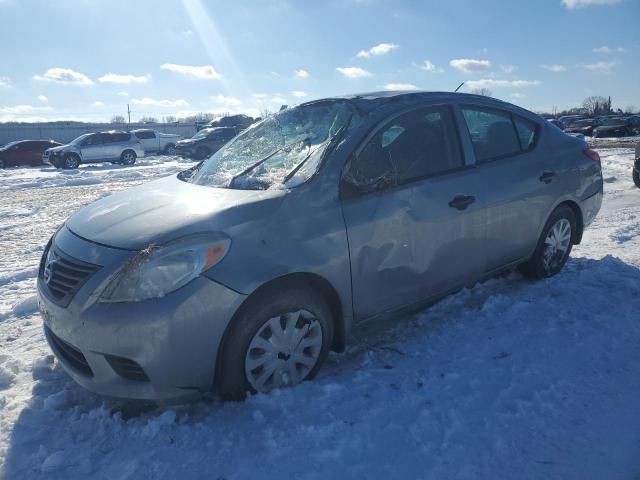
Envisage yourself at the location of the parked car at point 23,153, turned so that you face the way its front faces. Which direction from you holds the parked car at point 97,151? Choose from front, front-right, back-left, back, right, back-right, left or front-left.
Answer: back-left

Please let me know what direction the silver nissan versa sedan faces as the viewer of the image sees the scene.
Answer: facing the viewer and to the left of the viewer

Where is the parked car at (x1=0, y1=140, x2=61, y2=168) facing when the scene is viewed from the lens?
facing to the left of the viewer
